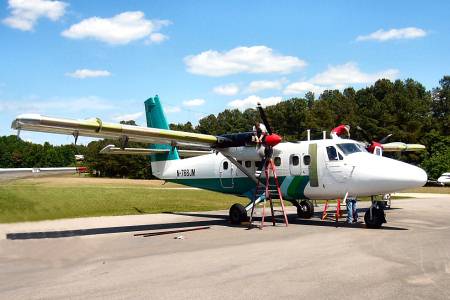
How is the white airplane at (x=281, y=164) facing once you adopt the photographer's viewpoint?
facing the viewer and to the right of the viewer
